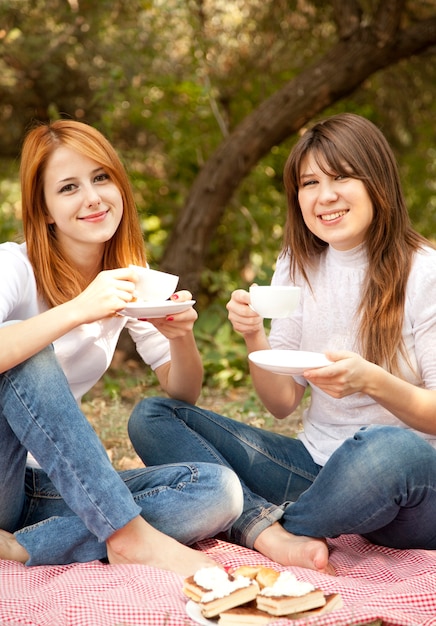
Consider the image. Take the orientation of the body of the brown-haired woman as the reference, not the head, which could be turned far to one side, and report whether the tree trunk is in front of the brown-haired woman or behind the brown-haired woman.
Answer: behind

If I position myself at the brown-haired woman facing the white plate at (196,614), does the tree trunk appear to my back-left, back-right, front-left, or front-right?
back-right

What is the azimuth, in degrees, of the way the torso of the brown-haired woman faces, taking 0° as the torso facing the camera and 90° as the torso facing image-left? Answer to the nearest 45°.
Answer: approximately 45°

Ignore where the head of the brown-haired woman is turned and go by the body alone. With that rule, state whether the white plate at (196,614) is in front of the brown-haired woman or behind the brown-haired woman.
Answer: in front

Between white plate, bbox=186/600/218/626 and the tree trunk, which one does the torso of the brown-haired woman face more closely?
the white plate
